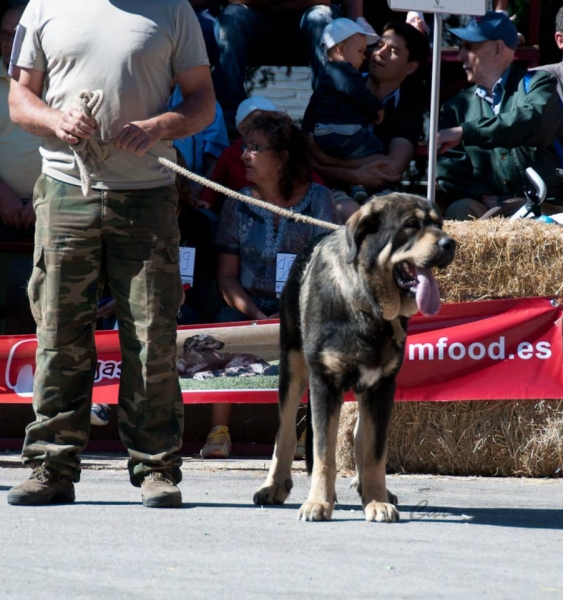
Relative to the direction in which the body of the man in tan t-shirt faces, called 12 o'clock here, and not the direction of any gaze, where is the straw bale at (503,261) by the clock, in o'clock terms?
The straw bale is roughly at 8 o'clock from the man in tan t-shirt.

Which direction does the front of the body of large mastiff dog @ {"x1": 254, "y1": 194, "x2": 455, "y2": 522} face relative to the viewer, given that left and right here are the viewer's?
facing the viewer and to the right of the viewer

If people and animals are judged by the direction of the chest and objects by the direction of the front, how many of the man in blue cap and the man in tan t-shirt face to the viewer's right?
0

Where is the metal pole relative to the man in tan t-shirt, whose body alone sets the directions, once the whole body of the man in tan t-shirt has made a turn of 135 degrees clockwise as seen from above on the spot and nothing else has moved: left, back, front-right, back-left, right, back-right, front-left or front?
right

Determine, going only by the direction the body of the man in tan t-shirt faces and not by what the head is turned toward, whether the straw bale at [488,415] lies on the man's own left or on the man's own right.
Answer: on the man's own left

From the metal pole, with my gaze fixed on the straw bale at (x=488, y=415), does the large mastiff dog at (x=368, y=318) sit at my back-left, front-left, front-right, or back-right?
front-right

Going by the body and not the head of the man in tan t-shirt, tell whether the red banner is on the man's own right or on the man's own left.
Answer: on the man's own left

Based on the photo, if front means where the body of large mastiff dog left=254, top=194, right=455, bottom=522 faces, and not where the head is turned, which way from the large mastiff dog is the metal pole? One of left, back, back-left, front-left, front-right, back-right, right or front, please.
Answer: back-left

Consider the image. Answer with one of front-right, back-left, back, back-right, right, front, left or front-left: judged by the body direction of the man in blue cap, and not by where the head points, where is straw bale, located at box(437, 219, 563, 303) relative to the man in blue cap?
front-left

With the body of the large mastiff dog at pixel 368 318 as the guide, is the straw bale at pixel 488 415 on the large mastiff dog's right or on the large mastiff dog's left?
on the large mastiff dog's left

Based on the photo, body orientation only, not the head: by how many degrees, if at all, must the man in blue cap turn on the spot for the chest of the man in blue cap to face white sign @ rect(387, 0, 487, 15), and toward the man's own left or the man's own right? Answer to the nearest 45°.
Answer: approximately 45° to the man's own right

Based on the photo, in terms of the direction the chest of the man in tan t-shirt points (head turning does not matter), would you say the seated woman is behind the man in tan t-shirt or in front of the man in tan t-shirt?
behind

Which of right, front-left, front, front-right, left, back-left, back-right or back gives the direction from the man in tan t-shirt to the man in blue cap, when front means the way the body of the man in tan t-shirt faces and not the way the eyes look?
back-left

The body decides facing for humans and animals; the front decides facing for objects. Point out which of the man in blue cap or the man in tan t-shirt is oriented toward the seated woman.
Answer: the man in blue cap

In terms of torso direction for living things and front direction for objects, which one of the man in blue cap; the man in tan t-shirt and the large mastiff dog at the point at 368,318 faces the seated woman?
the man in blue cap

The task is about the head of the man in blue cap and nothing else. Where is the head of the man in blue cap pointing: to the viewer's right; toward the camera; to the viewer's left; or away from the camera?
to the viewer's left

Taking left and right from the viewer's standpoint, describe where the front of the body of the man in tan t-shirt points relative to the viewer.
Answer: facing the viewer

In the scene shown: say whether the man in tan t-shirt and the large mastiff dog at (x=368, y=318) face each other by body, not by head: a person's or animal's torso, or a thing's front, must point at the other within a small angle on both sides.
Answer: no

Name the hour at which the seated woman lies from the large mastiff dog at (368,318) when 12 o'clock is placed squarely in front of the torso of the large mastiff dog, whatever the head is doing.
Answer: The seated woman is roughly at 7 o'clock from the large mastiff dog.

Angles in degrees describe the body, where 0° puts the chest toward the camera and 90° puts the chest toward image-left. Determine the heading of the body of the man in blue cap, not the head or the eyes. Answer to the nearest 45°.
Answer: approximately 45°

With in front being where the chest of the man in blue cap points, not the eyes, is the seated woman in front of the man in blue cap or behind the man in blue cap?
in front

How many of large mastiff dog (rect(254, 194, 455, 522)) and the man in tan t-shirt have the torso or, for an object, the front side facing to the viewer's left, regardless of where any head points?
0

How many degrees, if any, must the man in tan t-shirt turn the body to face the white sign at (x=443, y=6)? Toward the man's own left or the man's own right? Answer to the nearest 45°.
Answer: approximately 135° to the man's own left
